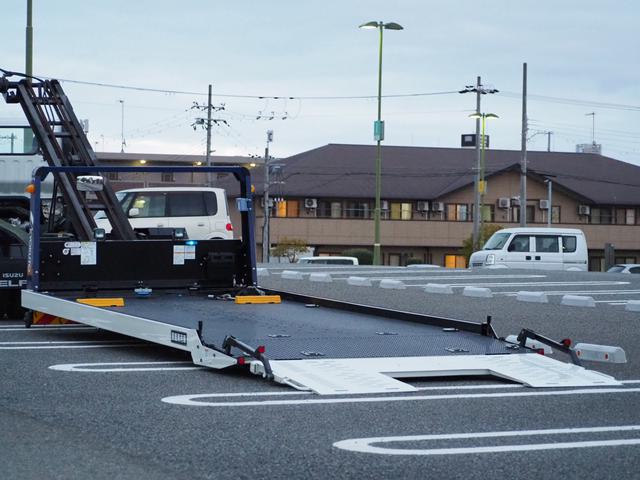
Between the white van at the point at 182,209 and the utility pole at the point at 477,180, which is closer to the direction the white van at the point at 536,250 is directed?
the white van

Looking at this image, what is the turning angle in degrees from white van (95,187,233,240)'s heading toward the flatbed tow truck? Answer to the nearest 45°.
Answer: approximately 90° to its left

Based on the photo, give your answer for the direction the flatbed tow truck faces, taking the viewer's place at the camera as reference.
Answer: facing away from the viewer and to the left of the viewer

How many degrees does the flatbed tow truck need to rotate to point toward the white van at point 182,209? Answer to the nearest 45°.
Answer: approximately 45° to its right

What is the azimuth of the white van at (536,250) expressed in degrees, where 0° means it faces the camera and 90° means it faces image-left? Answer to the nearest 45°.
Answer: approximately 45°

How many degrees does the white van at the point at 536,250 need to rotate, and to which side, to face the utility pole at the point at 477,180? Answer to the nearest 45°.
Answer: approximately 135° to its right

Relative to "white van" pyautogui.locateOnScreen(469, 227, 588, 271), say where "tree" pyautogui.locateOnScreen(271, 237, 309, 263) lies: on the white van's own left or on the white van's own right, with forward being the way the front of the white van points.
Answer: on the white van's own right

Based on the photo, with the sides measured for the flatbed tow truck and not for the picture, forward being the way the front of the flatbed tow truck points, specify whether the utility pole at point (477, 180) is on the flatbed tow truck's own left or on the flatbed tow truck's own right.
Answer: on the flatbed tow truck's own right

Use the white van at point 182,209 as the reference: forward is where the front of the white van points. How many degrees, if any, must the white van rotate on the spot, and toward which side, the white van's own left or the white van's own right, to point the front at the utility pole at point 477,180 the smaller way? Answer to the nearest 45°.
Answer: approximately 135° to the white van's own right

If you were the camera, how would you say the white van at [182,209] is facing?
facing to the left of the viewer

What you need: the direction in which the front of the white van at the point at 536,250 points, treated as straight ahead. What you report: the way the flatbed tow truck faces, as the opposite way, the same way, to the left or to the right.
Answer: to the right
